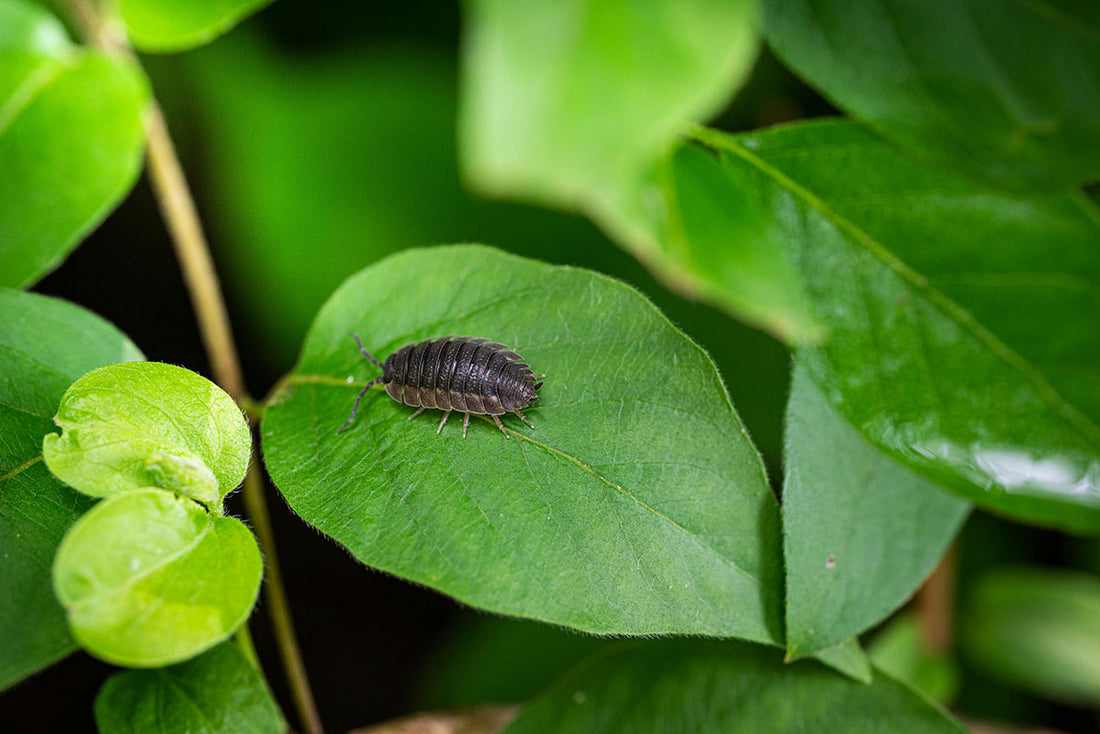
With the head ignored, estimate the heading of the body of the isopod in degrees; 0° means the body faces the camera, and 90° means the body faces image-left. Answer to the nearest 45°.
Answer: approximately 90°

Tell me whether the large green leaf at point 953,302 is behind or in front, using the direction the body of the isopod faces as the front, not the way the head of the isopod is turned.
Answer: behind

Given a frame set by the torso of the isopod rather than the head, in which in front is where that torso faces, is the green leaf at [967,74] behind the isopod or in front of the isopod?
behind
